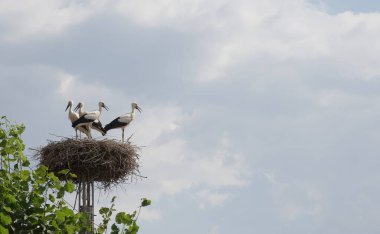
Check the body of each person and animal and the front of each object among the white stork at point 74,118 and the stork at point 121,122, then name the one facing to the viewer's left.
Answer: the white stork

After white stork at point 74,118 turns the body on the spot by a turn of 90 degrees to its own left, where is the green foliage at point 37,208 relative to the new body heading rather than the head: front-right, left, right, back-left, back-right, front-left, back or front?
front

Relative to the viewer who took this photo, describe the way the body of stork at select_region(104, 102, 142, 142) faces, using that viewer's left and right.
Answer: facing to the right of the viewer

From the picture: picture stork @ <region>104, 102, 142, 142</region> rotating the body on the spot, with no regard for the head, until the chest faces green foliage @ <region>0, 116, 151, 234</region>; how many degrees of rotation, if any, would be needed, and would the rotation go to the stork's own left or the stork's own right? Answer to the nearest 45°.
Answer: approximately 90° to the stork's own right

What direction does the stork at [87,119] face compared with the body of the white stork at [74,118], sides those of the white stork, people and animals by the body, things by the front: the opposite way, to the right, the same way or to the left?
the opposite way

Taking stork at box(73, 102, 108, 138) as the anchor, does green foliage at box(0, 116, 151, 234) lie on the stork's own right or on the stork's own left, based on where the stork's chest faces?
on the stork's own right

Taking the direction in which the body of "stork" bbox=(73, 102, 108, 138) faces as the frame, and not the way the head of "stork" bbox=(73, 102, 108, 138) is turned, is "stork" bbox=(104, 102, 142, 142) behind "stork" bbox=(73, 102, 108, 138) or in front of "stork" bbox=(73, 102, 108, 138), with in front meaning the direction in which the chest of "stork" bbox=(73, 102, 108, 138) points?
in front

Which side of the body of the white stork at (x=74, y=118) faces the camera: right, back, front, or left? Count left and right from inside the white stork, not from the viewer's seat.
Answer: left

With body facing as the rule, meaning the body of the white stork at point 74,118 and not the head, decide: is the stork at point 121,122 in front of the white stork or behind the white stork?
behind

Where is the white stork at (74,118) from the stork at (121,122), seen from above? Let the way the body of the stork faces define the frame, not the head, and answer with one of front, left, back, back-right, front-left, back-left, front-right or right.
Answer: back

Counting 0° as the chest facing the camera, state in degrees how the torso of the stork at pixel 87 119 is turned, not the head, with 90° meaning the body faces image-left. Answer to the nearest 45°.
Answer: approximately 270°

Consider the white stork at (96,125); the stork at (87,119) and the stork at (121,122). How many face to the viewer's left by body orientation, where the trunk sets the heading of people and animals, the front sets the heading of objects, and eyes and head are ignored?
1

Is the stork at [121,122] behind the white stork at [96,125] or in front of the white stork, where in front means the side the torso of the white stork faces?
behind

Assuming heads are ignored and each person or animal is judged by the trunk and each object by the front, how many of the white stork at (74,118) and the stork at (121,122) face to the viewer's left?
1
